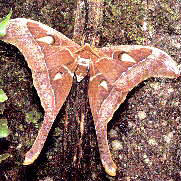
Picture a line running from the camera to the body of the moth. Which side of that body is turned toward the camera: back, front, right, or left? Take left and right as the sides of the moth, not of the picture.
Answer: back
